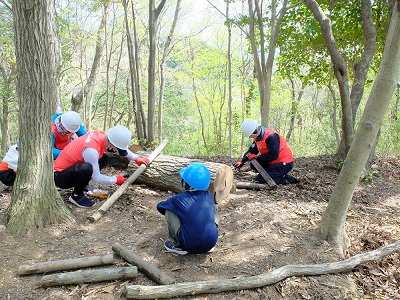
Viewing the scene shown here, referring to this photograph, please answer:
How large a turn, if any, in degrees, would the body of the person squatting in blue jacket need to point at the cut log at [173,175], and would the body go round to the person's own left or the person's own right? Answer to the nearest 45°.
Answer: approximately 45° to the person's own right

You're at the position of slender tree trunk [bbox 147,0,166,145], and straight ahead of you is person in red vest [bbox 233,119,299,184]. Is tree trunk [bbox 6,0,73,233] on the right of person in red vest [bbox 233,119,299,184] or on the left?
right

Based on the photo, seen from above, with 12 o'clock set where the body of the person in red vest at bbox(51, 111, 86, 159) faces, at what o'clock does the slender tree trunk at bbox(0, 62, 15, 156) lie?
The slender tree trunk is roughly at 7 o'clock from the person in red vest.

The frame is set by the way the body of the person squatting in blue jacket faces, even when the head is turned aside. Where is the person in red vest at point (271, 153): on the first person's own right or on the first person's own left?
on the first person's own right

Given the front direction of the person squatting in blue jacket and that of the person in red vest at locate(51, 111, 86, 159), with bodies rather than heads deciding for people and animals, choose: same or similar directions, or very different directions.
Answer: very different directions

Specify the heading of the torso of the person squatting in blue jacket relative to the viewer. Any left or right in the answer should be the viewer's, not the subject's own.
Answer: facing away from the viewer and to the left of the viewer

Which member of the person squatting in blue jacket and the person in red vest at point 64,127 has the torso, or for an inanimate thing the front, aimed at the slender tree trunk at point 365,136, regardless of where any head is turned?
the person in red vest

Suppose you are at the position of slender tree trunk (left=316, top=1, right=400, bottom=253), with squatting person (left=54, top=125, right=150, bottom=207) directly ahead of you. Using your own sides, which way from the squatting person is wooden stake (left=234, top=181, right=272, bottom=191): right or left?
right

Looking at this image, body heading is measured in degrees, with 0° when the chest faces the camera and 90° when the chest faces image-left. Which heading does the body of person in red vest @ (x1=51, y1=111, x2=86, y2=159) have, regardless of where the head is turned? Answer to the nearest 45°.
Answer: approximately 315°
